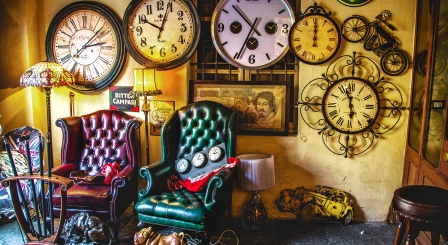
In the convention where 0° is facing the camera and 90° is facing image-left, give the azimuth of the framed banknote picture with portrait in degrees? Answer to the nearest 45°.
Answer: approximately 0°

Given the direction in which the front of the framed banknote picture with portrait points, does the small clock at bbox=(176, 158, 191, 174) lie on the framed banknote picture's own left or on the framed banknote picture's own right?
on the framed banknote picture's own right

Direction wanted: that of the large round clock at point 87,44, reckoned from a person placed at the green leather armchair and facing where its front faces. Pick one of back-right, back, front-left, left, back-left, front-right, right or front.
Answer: right

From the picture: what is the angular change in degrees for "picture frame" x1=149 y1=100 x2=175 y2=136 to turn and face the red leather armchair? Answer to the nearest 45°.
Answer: approximately 90° to its right

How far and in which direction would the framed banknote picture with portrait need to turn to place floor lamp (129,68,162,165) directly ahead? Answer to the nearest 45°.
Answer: approximately 90° to its right

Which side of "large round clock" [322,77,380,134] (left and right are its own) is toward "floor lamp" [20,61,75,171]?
right

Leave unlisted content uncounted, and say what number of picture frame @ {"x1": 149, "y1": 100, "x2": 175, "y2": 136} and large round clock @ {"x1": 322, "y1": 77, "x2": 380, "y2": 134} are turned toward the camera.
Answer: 2

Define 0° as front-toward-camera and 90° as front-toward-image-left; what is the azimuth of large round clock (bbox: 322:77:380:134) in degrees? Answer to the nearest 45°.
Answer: approximately 0°

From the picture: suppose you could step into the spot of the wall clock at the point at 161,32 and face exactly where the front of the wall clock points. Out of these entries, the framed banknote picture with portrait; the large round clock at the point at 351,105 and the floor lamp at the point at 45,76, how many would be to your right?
1

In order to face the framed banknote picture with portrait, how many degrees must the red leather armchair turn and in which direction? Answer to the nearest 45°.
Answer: approximately 135° to its left
